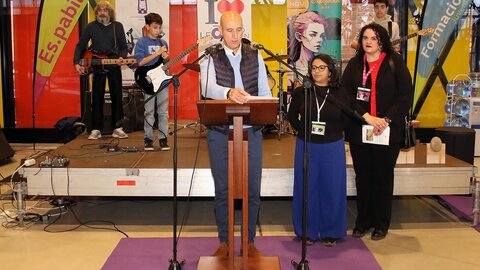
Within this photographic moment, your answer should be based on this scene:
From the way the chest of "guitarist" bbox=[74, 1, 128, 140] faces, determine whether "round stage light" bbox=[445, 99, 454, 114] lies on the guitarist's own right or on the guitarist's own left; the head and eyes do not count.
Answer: on the guitarist's own left

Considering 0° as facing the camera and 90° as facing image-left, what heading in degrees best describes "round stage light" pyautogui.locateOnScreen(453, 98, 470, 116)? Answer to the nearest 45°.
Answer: approximately 0°

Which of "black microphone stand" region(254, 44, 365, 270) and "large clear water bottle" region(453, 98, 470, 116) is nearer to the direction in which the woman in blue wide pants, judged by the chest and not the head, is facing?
the microphone stand

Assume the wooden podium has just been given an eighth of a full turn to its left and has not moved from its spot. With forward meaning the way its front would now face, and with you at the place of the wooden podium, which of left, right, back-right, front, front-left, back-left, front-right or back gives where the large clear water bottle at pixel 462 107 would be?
left

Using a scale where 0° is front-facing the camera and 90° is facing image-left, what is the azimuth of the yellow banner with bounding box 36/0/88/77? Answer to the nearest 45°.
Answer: approximately 0°
